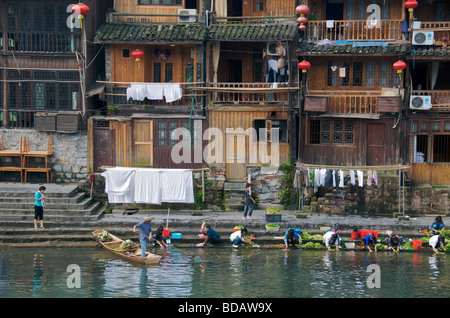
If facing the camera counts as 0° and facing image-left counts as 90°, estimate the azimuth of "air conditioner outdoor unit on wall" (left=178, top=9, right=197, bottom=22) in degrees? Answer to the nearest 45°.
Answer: approximately 0°

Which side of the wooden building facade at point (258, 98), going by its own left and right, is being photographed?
front

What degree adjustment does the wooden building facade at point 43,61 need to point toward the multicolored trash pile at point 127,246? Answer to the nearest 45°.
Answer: approximately 45° to its left

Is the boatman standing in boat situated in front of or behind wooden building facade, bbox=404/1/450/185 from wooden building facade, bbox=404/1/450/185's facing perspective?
in front

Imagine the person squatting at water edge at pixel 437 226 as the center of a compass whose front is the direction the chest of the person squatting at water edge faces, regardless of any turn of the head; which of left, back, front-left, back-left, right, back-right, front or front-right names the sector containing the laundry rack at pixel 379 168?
back-right

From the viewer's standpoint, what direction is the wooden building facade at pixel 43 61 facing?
toward the camera

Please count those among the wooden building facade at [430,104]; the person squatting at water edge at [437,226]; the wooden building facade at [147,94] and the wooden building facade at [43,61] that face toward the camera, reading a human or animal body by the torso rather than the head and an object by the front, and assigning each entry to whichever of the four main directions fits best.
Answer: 4

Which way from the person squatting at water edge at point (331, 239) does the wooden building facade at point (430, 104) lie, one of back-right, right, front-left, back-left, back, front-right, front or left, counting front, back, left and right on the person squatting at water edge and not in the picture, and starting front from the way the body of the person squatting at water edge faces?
back-left

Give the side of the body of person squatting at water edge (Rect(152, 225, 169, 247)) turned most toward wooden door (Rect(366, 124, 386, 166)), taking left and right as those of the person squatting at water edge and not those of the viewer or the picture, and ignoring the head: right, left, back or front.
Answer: left

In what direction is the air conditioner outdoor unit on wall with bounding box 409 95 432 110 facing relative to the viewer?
toward the camera

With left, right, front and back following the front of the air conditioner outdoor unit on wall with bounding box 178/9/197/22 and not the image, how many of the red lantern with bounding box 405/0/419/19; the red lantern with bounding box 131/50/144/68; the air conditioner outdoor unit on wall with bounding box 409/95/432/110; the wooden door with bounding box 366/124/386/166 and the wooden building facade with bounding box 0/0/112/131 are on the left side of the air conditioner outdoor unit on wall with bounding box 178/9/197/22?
3

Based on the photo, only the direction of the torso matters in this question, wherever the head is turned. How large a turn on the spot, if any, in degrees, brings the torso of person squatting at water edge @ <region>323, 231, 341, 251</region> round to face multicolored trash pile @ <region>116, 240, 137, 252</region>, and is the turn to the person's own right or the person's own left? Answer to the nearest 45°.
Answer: approximately 90° to the person's own right

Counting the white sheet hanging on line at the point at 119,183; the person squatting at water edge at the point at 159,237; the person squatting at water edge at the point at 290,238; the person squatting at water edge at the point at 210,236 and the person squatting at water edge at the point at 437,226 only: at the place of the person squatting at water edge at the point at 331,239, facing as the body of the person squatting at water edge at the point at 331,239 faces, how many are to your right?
4

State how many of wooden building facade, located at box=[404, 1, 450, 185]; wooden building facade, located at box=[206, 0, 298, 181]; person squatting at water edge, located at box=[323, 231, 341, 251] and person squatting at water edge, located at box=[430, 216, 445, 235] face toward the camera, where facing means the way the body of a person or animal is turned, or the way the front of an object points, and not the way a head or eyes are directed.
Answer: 4
